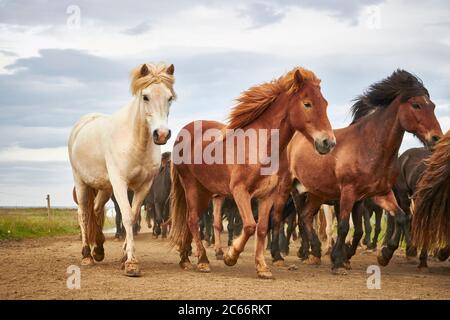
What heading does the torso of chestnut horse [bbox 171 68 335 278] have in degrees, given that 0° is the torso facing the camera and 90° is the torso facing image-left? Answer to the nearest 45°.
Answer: approximately 315°

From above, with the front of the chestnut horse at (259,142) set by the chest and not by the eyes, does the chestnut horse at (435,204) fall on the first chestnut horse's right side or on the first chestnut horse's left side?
on the first chestnut horse's left side

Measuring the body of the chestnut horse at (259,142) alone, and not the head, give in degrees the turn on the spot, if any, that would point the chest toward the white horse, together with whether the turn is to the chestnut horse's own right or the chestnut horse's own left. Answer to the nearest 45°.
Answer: approximately 135° to the chestnut horse's own right

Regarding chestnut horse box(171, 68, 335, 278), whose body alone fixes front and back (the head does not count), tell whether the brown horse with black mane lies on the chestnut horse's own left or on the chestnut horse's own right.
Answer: on the chestnut horse's own left

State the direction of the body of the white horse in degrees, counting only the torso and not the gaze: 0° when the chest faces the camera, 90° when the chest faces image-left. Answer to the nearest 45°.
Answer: approximately 315°

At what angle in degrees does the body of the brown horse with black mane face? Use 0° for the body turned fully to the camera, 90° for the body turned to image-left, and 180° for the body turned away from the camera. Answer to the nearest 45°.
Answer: approximately 315°

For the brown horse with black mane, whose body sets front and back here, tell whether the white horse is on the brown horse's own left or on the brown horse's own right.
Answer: on the brown horse's own right
